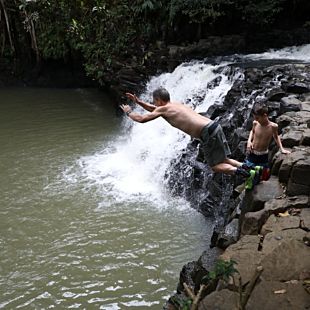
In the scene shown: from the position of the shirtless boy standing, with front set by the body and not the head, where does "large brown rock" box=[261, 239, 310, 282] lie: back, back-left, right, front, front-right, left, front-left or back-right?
front-left

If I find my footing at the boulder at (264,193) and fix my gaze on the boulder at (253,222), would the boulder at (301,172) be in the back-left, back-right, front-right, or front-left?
back-left

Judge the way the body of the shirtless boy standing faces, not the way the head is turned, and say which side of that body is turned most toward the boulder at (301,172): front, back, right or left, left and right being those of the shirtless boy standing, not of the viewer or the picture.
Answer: left

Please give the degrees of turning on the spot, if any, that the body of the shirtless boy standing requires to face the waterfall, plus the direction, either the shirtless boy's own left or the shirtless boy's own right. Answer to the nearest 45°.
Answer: approximately 90° to the shirtless boy's own right

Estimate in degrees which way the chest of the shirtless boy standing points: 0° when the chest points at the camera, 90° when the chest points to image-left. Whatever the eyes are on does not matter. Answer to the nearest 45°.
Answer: approximately 45°

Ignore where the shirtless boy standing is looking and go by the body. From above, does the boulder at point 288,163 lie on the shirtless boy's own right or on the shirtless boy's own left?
on the shirtless boy's own left

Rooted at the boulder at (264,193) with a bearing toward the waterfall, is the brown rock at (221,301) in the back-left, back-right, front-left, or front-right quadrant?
back-left

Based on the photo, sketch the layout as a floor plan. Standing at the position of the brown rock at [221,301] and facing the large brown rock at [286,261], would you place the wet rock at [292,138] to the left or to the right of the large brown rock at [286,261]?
left
